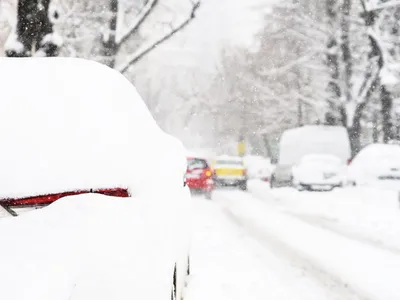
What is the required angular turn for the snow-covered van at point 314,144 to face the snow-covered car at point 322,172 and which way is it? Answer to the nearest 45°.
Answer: approximately 180°
